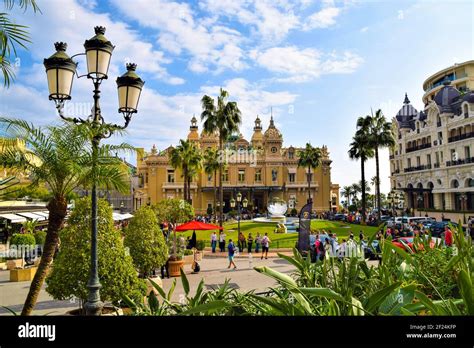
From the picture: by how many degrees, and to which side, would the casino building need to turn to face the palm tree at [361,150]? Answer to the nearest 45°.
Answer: approximately 45° to its left

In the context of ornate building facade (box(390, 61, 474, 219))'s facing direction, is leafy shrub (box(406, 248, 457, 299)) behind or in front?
in front

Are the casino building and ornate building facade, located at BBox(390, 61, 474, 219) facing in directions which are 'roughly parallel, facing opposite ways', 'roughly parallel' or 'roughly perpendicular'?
roughly perpendicular

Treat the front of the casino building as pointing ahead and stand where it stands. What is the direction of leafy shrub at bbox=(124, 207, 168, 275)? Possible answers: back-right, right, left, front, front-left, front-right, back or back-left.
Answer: front

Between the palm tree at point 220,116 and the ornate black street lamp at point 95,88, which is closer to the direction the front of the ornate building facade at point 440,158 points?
the ornate black street lamp

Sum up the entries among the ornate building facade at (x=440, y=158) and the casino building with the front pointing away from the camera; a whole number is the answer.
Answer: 0

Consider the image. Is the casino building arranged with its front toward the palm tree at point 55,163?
yes

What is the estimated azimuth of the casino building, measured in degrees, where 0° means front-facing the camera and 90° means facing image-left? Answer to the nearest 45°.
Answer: approximately 0°

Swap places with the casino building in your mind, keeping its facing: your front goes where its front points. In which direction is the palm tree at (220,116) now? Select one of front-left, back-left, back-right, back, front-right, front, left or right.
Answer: front

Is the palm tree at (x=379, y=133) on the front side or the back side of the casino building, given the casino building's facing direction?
on the front side

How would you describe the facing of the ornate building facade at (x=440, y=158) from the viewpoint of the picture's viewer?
facing the viewer and to the left of the viewer

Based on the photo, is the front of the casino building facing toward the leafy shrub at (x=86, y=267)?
yes

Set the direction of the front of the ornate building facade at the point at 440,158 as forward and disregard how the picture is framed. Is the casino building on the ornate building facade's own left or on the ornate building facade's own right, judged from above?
on the ornate building facade's own right
